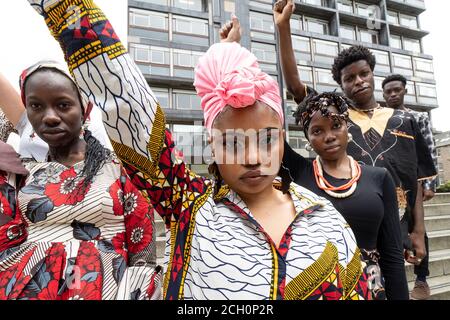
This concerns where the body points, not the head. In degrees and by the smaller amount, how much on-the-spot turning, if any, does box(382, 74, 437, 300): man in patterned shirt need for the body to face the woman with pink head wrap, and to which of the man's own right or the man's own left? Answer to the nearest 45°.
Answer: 0° — they already face them

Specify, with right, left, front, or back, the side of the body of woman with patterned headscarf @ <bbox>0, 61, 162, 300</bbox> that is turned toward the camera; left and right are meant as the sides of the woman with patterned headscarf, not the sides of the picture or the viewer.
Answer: front

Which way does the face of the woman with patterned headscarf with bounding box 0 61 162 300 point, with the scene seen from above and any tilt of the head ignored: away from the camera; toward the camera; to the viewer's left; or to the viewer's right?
toward the camera

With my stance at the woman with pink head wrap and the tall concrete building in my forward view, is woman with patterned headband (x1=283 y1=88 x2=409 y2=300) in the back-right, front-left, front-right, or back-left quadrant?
front-right

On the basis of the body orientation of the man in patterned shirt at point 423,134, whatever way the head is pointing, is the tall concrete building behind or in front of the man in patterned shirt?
behind

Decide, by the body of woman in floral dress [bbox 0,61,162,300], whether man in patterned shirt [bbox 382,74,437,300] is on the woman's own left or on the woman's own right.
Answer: on the woman's own left

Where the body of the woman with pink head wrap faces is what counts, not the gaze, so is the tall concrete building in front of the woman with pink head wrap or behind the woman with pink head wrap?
behind

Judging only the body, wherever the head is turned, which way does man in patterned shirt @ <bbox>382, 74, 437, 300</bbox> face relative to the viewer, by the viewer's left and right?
facing the viewer

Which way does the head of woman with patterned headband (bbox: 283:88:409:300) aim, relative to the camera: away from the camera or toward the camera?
toward the camera

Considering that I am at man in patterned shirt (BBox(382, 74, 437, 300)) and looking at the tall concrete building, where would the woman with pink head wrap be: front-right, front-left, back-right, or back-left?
back-left

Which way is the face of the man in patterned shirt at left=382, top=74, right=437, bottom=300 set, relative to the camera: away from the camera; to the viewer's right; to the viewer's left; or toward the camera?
toward the camera

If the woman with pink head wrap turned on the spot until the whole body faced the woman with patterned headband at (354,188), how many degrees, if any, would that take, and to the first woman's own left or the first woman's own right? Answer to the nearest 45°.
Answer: approximately 135° to the first woman's own left
